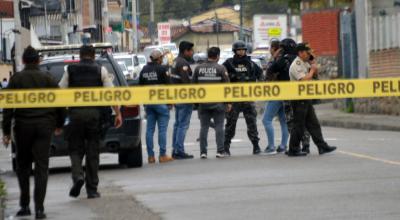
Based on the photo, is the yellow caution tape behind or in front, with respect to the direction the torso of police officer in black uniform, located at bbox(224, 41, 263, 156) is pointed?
in front

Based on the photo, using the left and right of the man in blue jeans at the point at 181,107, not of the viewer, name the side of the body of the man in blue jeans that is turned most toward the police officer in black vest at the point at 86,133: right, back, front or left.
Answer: right

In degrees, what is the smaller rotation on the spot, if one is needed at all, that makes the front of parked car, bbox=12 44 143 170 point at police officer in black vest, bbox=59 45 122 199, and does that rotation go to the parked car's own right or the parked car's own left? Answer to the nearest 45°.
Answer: approximately 180°

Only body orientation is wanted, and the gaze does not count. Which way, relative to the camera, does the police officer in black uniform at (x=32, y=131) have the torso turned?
away from the camera

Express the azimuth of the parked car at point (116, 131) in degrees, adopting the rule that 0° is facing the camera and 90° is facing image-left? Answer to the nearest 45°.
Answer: approximately 180°

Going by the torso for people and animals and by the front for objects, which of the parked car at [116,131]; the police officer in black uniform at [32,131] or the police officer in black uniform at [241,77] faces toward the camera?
the police officer in black uniform at [241,77]

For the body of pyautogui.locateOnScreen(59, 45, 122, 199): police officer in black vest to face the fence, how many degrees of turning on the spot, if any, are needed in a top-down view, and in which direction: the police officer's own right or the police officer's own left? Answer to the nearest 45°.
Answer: approximately 45° to the police officer's own right

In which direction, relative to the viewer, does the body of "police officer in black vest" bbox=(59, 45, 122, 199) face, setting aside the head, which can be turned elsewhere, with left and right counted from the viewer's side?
facing away from the viewer

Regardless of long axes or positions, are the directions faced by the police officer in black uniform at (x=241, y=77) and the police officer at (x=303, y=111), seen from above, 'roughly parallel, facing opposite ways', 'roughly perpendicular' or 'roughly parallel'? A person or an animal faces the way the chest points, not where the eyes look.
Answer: roughly perpendicular
